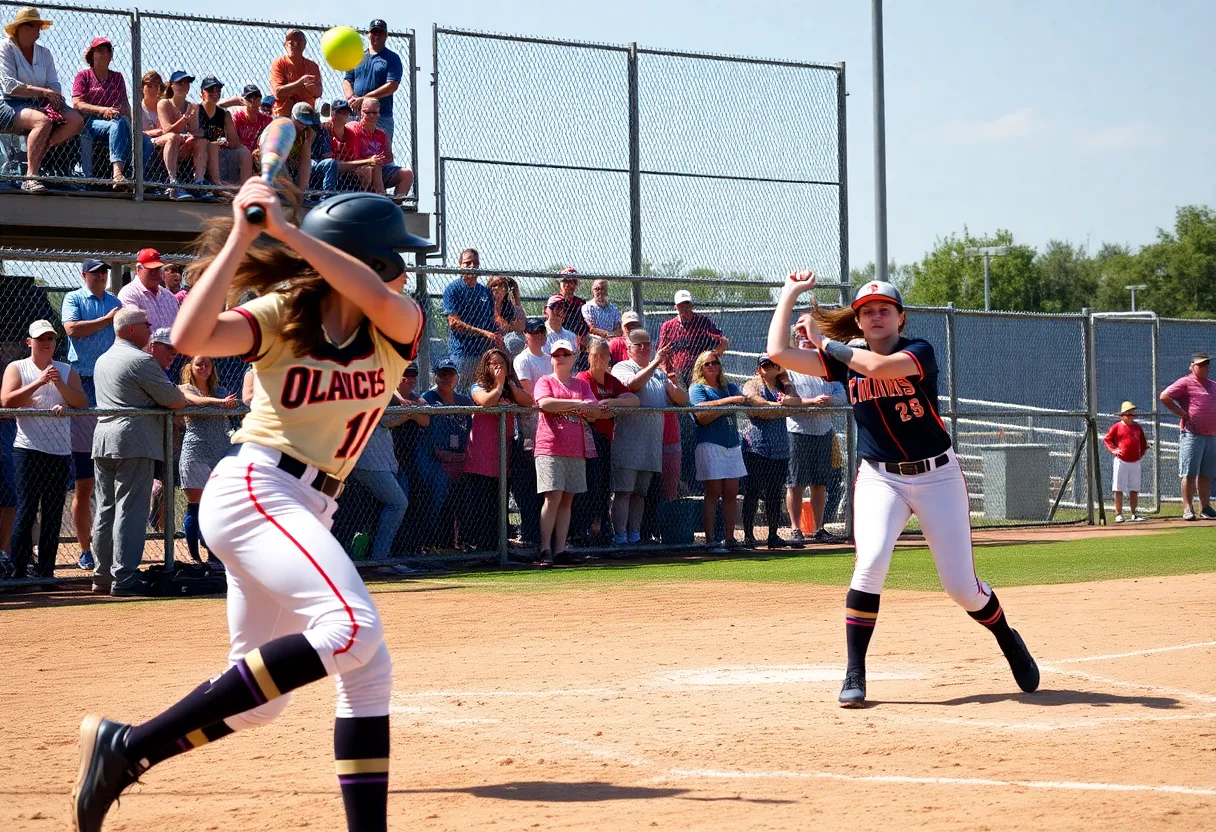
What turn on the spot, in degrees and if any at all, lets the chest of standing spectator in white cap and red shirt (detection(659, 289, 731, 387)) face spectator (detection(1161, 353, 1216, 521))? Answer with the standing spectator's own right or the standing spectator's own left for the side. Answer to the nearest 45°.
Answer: approximately 135° to the standing spectator's own left

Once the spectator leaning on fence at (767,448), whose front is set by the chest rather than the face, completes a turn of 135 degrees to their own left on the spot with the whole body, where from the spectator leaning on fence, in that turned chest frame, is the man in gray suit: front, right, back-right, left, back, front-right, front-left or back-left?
back

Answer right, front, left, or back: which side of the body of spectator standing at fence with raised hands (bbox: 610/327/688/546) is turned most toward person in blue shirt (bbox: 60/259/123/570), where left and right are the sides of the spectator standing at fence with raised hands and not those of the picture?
right

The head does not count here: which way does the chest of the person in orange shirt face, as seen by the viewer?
toward the camera

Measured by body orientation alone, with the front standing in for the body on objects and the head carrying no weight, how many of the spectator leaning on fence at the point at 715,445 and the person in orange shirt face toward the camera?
2

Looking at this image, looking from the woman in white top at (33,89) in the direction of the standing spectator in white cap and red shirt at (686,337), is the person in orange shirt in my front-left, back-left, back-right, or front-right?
front-left

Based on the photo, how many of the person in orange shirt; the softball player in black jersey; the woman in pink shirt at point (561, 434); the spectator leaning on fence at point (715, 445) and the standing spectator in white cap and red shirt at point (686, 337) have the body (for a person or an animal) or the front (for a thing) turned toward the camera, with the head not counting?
5

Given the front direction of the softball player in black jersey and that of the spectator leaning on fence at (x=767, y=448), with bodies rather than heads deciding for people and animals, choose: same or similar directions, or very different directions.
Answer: same or similar directions

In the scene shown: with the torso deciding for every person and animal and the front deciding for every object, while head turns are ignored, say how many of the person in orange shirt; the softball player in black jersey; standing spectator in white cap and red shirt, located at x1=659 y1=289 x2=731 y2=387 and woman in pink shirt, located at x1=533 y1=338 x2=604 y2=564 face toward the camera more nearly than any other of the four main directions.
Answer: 4

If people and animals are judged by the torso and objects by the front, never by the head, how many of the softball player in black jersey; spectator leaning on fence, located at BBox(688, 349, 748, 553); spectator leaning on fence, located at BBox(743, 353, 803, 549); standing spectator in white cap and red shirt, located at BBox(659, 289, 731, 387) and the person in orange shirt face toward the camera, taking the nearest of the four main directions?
5

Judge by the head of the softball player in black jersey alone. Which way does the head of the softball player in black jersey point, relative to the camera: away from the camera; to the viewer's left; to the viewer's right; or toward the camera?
toward the camera

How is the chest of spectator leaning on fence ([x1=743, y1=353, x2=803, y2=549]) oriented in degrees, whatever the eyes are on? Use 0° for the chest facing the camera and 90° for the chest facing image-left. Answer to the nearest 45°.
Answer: approximately 0°

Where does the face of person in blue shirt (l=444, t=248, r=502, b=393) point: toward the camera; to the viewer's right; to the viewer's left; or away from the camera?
toward the camera

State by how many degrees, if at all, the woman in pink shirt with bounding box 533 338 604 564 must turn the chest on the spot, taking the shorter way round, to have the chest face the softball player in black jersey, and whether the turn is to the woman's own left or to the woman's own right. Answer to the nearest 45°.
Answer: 0° — they already face them

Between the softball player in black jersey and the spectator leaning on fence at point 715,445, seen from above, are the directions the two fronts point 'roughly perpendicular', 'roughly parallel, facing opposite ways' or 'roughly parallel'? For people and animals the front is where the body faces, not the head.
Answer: roughly parallel
